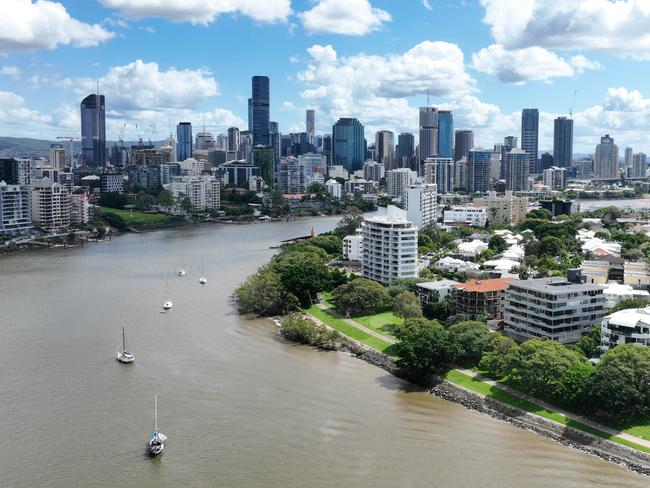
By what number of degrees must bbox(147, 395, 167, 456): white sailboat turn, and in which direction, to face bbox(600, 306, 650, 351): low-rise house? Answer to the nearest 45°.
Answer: approximately 90° to its right

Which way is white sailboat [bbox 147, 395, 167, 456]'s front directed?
away from the camera

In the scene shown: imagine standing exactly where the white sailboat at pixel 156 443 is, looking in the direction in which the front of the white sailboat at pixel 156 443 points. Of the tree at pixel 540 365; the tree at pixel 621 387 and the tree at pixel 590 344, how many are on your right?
3

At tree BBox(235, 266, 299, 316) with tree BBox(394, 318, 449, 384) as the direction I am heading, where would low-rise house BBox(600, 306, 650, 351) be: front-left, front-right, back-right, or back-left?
front-left

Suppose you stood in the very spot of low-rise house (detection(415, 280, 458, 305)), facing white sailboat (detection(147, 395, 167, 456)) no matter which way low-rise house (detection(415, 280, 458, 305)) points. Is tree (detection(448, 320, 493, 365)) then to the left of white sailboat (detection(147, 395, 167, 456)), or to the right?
left

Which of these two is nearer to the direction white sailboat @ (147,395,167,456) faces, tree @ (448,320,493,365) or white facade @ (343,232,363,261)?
the white facade

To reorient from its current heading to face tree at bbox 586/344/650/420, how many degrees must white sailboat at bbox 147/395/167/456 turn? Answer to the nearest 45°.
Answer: approximately 90° to its right

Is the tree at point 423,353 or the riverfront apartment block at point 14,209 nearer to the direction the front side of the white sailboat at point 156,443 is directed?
the riverfront apartment block

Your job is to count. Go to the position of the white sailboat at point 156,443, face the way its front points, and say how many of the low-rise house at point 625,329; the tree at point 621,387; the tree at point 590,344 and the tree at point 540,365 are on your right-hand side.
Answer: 4

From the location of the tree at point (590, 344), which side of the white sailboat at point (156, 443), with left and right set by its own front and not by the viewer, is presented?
right

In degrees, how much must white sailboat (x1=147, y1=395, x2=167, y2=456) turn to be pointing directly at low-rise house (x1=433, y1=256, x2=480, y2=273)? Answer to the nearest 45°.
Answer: approximately 45° to its right

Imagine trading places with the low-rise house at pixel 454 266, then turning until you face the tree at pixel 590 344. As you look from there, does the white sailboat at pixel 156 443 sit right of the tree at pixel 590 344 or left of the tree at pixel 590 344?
right

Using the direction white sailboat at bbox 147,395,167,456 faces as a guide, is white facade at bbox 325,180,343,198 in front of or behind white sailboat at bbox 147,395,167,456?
in front

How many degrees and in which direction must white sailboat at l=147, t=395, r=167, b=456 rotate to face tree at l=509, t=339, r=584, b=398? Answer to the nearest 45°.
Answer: approximately 90° to its right

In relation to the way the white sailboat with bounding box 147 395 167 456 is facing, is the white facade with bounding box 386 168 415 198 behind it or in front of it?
in front
